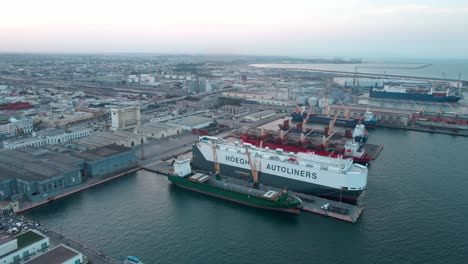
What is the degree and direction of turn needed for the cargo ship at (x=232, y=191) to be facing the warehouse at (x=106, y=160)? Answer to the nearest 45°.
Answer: approximately 180°

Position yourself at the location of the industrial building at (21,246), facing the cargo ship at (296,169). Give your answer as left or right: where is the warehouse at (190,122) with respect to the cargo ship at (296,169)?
left

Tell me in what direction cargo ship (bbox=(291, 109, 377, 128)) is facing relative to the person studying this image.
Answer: facing away from the viewer and to the left of the viewer

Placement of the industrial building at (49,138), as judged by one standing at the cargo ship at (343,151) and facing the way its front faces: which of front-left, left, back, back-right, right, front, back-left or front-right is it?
front-left

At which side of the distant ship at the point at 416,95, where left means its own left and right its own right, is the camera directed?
right

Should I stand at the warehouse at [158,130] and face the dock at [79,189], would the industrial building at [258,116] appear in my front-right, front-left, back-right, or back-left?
back-left

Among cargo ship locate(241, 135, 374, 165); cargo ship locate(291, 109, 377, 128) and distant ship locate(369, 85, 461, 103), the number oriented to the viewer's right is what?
1

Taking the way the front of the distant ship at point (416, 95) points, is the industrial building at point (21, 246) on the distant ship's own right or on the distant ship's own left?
on the distant ship's own right

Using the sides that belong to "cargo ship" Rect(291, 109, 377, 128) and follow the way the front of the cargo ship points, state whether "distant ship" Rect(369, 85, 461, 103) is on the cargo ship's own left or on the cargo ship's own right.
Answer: on the cargo ship's own right

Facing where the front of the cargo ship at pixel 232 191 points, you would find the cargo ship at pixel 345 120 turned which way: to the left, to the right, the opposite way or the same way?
the opposite way

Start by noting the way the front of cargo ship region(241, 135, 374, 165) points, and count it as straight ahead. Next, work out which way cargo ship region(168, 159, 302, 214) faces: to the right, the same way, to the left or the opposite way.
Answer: the opposite way
